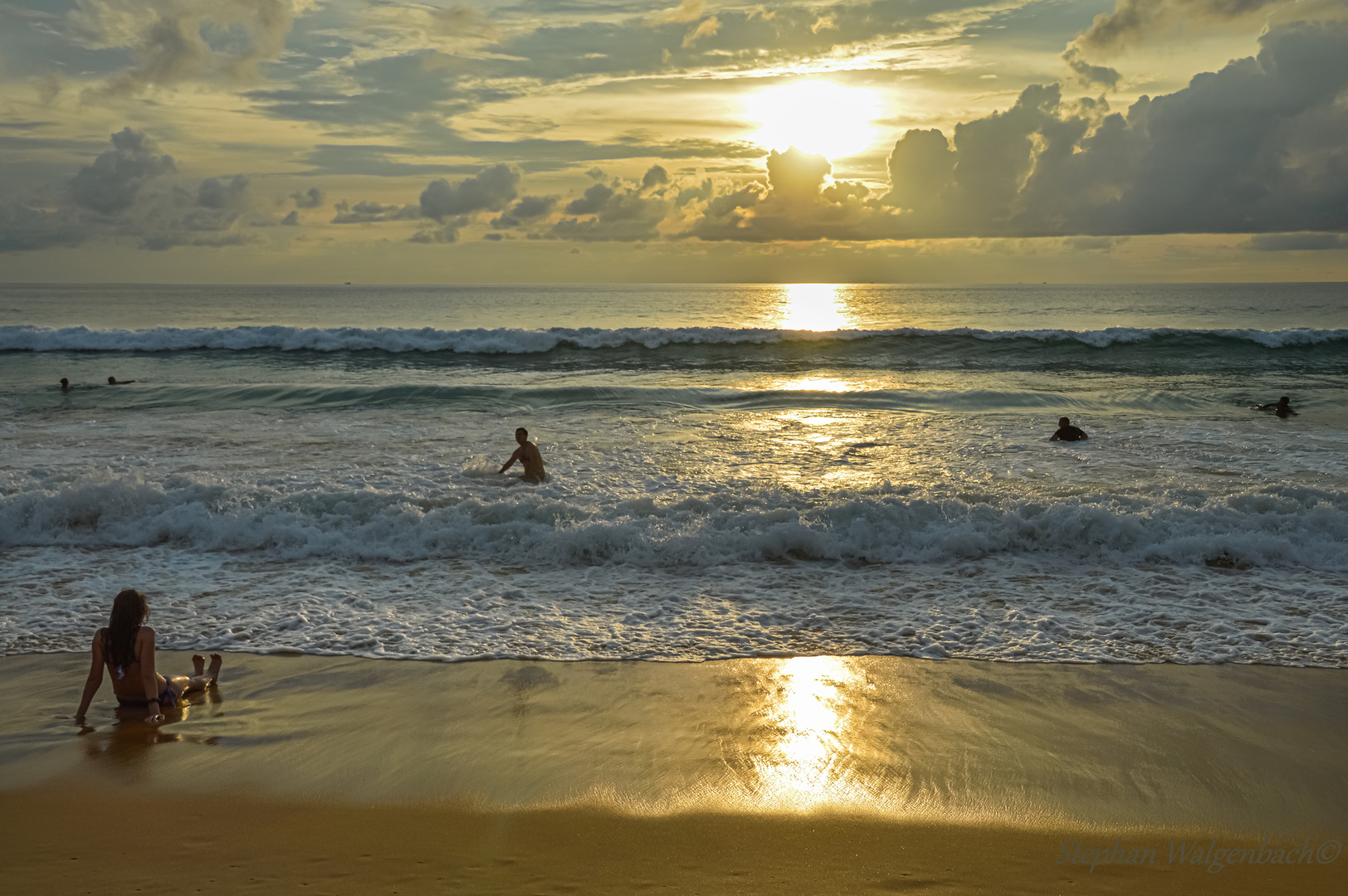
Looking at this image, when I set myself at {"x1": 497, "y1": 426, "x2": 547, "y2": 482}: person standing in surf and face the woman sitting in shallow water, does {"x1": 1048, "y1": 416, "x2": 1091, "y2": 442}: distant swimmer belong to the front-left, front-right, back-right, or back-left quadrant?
back-left

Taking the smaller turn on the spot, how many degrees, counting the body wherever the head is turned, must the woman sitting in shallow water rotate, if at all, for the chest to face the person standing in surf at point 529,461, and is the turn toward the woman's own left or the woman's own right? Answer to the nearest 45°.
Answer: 0° — they already face them

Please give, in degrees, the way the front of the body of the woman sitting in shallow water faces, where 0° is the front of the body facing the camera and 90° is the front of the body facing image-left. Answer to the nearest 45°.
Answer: approximately 225°

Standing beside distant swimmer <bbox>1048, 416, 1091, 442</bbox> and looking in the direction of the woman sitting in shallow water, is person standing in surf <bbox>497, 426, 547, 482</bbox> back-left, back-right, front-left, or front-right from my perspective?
front-right

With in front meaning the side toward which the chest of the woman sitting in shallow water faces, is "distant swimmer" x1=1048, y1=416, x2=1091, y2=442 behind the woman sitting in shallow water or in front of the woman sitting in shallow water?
in front

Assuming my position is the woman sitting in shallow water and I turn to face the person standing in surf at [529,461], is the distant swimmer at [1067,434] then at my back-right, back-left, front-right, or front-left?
front-right

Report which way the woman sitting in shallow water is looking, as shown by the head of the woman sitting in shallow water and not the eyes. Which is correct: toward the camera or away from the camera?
away from the camera

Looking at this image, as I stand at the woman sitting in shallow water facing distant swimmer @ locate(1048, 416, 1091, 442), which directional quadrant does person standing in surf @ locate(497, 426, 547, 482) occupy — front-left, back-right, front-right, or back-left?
front-left
